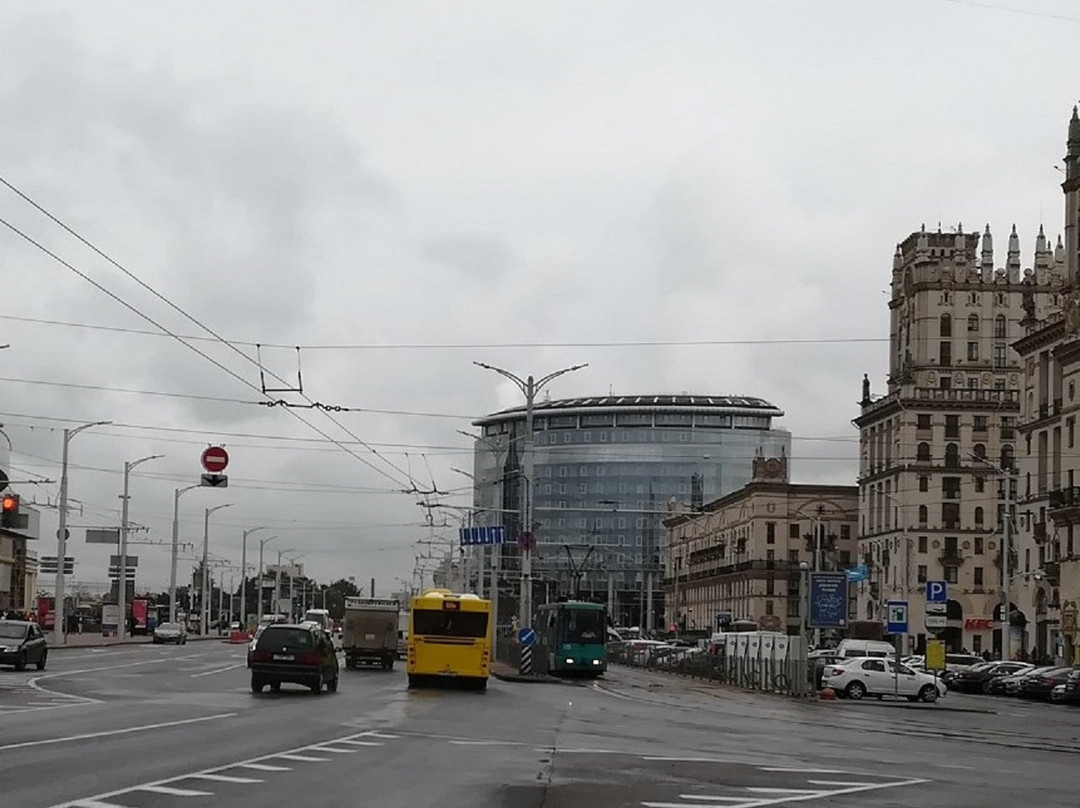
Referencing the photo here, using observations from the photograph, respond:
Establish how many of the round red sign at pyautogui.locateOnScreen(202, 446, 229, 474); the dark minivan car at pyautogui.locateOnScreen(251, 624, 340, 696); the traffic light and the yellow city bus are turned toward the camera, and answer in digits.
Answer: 2

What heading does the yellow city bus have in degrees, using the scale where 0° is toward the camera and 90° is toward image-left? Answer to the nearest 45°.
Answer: approximately 180°

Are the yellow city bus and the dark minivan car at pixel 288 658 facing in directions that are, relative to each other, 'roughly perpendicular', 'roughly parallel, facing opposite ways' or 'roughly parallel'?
roughly parallel

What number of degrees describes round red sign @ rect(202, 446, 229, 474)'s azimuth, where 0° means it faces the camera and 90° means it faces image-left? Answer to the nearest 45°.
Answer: approximately 0°

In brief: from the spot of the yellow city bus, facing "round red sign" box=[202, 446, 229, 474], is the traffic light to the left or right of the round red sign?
left

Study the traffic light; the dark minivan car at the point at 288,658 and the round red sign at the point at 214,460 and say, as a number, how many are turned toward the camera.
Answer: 2

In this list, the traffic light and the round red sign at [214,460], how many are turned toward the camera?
2

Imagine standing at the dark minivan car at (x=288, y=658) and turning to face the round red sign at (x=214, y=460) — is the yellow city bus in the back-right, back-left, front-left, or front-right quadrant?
front-right

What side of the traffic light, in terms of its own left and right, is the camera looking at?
front

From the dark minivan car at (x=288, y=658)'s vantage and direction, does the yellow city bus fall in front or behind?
in front

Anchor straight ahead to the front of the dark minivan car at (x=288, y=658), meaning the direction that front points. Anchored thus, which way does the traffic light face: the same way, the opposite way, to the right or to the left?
the opposite way

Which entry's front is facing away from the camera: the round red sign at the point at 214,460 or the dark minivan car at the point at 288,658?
the dark minivan car

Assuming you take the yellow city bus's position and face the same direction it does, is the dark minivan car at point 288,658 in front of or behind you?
behind

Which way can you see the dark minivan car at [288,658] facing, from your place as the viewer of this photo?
facing away from the viewer

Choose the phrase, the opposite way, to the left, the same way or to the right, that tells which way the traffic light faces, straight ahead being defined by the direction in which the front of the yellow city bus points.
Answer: the opposite way
